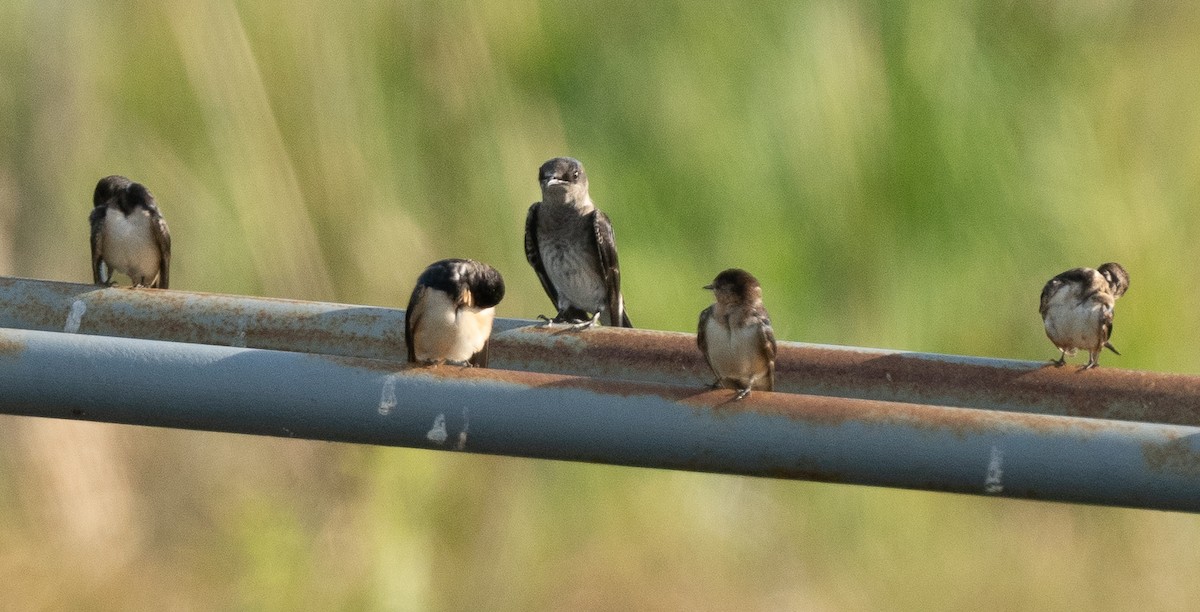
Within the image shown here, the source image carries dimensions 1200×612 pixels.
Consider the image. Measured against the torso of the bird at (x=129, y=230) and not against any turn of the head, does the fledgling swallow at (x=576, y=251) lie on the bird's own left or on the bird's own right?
on the bird's own left

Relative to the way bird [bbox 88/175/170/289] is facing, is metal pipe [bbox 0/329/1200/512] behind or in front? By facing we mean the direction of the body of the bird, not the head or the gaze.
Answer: in front

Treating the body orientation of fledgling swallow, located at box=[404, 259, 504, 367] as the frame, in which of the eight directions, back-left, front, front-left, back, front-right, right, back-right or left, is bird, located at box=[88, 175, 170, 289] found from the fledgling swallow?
back-right

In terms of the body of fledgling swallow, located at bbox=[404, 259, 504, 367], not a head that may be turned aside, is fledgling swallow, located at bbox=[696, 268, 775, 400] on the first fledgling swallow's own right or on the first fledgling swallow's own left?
on the first fledgling swallow's own left

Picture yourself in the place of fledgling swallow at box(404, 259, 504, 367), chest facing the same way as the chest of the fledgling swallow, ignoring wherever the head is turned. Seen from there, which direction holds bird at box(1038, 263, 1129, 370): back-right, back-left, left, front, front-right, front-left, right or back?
left

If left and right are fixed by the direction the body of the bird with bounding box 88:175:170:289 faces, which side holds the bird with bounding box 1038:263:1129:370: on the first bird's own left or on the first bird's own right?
on the first bird's own left

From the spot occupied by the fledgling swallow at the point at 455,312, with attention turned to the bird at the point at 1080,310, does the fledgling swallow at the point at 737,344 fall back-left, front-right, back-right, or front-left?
front-right

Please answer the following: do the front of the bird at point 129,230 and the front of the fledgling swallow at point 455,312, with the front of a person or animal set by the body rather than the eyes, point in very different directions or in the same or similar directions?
same or similar directions

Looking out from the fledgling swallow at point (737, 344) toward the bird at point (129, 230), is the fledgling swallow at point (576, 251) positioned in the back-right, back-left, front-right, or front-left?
front-right

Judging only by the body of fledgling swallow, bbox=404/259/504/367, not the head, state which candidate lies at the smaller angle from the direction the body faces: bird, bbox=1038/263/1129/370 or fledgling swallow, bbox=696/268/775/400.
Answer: the fledgling swallow

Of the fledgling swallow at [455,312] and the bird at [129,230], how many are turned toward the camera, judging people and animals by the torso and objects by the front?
2

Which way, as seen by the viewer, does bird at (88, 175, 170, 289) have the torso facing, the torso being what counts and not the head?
toward the camera

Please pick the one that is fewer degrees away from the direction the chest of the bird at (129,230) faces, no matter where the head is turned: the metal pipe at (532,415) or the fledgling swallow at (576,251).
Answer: the metal pipe
